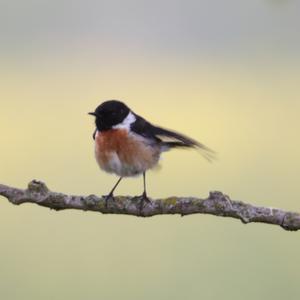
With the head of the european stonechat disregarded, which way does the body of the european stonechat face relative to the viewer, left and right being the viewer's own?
facing the viewer and to the left of the viewer
